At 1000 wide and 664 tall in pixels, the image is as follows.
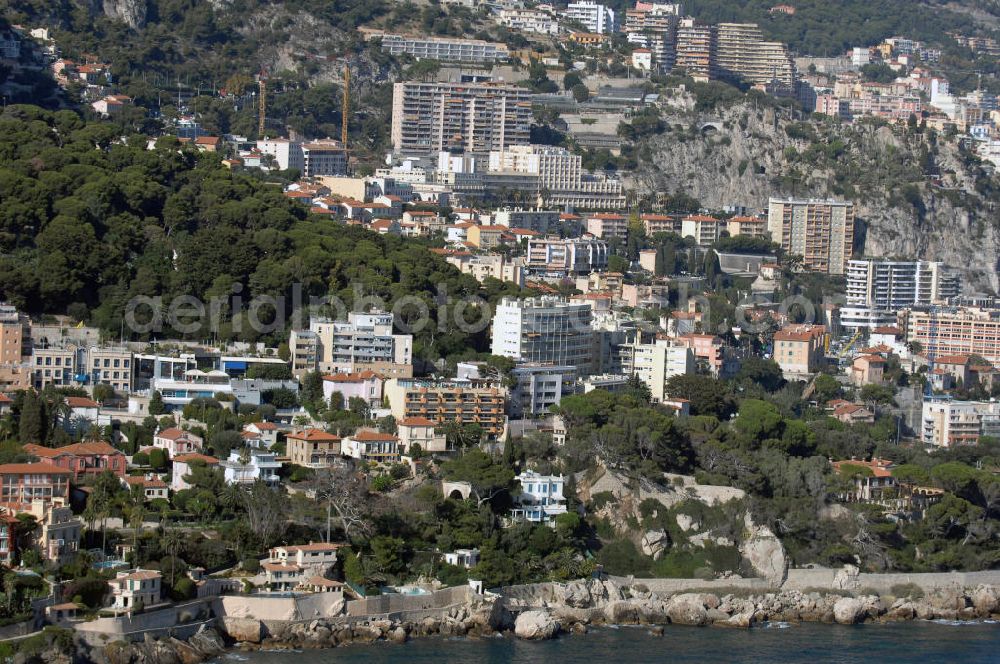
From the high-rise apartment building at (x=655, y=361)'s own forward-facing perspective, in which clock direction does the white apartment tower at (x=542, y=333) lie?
The white apartment tower is roughly at 4 o'clock from the high-rise apartment building.

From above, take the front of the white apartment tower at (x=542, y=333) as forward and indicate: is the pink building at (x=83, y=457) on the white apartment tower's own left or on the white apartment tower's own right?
on the white apartment tower's own right

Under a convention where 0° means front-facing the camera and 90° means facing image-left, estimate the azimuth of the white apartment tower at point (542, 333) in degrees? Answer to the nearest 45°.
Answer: approximately 315°

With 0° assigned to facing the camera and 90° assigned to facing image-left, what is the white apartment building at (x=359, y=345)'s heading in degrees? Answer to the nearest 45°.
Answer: approximately 0°

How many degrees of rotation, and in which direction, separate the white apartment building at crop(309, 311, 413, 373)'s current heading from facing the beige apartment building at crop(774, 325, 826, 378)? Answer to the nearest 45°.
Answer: approximately 135° to its left

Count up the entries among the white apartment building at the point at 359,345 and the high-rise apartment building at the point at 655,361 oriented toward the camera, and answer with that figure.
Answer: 2

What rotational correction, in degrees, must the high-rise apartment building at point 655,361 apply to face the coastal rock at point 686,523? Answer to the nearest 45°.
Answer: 0° — it already faces it

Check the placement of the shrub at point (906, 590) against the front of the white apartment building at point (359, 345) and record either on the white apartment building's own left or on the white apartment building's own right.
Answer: on the white apartment building's own left
